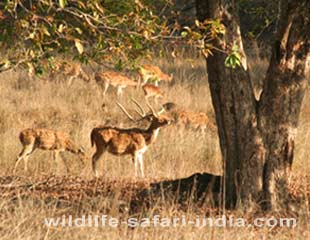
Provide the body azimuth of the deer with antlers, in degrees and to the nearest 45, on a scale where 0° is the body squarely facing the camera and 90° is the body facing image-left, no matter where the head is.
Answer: approximately 270°
